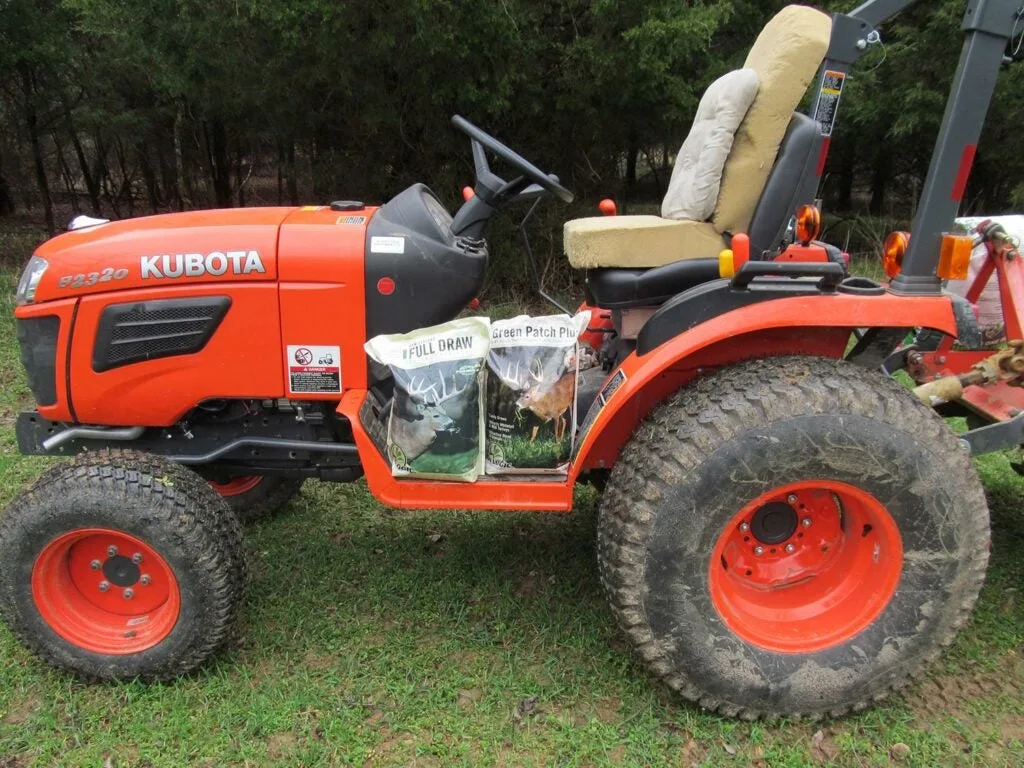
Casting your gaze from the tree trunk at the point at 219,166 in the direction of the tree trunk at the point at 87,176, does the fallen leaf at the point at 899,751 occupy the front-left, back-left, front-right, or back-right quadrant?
back-left

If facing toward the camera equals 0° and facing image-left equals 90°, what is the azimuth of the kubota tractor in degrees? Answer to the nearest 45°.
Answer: approximately 90°

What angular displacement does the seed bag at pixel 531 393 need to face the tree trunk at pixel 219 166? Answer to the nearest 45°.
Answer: approximately 135° to its right

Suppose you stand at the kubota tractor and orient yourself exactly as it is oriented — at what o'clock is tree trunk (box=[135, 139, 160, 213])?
The tree trunk is roughly at 2 o'clock from the kubota tractor.

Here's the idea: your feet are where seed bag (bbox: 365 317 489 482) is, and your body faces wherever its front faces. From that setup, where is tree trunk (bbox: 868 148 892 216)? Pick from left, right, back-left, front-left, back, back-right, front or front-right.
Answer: back-left

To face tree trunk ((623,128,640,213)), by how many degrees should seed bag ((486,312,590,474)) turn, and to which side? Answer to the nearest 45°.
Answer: approximately 180°

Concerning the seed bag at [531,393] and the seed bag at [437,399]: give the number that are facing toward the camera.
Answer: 2
